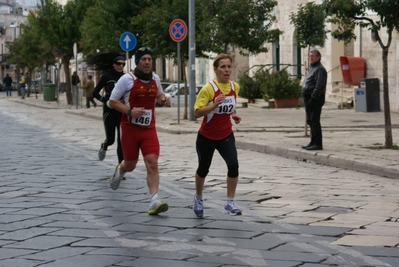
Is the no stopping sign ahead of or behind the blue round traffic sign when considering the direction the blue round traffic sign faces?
ahead

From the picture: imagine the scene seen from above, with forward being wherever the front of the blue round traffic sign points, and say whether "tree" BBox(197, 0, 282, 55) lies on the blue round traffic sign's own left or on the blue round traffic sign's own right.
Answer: on the blue round traffic sign's own left

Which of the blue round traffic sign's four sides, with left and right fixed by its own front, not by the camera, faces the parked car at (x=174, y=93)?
back

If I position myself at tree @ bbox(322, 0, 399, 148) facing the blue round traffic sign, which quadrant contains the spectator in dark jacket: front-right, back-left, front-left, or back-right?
front-left

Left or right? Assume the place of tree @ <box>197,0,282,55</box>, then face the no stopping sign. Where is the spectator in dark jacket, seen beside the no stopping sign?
left

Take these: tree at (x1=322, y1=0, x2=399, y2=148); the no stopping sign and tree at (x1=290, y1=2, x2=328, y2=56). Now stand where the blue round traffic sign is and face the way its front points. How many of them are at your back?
0

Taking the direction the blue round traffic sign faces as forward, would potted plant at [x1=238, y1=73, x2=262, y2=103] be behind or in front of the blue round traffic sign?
behind

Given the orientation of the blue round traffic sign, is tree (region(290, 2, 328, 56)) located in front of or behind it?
in front

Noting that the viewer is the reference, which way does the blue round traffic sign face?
facing the viewer

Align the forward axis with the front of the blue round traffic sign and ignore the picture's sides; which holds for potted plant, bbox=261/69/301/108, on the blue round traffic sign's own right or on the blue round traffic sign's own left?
on the blue round traffic sign's own left
